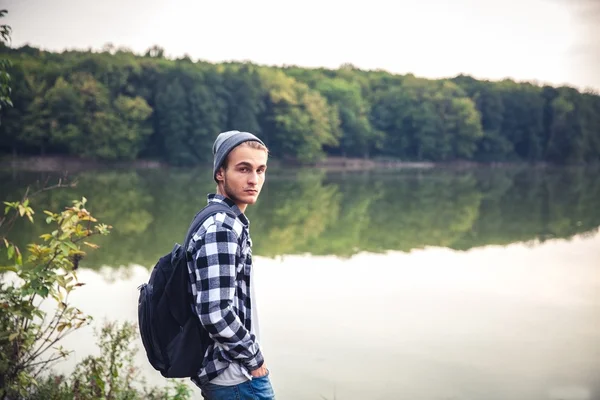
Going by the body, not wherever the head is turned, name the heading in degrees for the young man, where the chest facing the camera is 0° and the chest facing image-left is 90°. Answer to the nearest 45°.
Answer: approximately 270°
